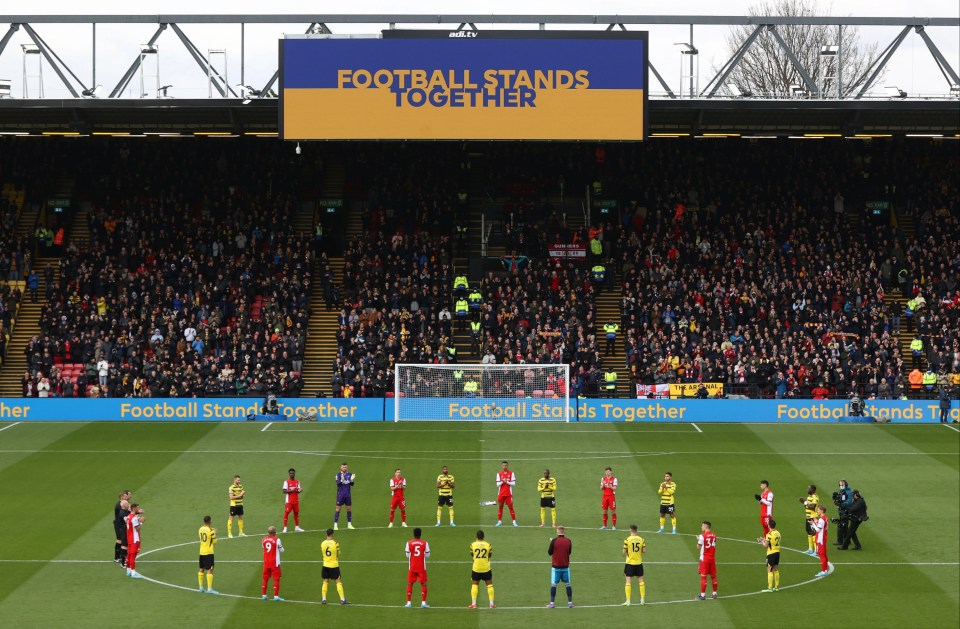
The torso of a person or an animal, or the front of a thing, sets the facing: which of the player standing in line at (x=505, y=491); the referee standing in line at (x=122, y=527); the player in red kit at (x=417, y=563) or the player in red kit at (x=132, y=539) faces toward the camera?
the player standing in line at (x=505, y=491)

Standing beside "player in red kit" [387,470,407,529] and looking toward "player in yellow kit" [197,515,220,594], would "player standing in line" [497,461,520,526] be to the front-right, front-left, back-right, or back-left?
back-left

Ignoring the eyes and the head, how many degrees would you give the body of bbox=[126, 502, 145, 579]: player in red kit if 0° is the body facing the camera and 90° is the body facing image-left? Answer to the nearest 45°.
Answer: approximately 270°

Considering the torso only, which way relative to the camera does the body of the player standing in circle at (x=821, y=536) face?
to the viewer's left

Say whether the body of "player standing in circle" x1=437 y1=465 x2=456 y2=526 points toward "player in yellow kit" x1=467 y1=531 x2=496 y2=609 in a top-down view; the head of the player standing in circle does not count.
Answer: yes

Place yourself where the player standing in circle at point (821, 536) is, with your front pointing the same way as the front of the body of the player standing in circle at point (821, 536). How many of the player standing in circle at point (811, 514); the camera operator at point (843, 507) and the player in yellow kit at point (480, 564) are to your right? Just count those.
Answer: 2

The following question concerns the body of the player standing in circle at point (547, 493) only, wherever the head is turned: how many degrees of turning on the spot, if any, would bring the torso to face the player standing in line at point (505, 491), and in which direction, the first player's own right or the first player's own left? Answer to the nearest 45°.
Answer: approximately 90° to the first player's own right

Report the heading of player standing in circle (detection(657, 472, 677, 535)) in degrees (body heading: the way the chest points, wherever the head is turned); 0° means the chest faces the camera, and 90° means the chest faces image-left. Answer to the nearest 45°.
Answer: approximately 45°

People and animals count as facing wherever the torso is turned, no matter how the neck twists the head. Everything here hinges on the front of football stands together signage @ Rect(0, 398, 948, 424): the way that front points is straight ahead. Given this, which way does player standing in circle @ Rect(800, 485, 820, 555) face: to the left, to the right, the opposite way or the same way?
to the right

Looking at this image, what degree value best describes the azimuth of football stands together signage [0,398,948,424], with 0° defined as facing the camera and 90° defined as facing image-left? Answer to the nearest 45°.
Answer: approximately 0°

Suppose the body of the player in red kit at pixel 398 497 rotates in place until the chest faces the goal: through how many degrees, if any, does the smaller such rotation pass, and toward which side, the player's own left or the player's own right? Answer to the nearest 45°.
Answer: approximately 180°
